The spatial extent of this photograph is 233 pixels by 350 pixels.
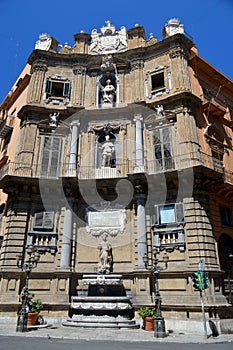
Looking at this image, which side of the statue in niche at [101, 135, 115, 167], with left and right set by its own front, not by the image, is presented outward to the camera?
front

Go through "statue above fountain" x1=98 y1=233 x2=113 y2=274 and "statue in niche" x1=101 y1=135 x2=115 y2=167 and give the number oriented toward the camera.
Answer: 2

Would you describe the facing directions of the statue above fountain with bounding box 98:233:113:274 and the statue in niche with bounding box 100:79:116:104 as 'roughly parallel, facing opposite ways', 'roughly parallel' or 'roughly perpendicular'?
roughly parallel

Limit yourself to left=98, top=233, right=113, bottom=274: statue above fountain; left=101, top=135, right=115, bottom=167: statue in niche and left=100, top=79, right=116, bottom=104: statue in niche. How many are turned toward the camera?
3

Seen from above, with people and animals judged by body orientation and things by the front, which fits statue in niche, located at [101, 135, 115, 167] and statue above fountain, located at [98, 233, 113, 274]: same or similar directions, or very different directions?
same or similar directions

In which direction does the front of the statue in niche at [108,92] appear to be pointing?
toward the camera

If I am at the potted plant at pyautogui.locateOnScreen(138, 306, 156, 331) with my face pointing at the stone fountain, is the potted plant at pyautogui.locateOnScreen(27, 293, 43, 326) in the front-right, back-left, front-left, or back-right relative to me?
front-left

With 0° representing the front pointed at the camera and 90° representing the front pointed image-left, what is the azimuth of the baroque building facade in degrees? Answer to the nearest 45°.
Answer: approximately 0°

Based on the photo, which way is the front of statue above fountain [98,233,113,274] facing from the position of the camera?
facing the viewer
